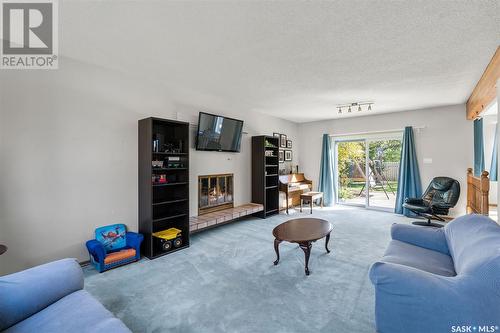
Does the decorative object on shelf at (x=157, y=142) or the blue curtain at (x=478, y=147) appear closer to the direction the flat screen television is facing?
the blue curtain

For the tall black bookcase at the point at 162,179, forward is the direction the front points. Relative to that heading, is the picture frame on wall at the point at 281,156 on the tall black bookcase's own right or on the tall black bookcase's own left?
on the tall black bookcase's own left

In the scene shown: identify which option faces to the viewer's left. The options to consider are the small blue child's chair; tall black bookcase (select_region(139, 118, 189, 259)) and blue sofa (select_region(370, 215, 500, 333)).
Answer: the blue sofa

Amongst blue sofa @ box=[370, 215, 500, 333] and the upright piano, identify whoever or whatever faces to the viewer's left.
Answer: the blue sofa

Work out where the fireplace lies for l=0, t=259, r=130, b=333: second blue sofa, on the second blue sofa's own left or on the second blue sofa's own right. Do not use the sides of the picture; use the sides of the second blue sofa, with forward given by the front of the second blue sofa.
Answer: on the second blue sofa's own left

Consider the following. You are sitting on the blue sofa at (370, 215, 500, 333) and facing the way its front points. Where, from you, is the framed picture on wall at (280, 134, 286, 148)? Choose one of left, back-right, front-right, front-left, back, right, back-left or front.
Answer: front-right

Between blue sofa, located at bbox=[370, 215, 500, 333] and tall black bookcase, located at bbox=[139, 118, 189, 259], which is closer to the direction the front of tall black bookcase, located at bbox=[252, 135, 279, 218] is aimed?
the blue sofa

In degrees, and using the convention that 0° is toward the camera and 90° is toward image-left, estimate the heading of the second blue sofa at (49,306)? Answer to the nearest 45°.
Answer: approximately 315°

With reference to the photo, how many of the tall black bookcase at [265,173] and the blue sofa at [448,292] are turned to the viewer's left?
1

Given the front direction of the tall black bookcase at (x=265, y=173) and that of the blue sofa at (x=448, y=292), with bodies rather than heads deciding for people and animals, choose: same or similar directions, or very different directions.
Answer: very different directions

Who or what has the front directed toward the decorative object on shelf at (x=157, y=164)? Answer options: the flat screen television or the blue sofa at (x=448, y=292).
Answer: the blue sofa

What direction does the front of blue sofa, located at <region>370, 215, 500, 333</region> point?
to the viewer's left
